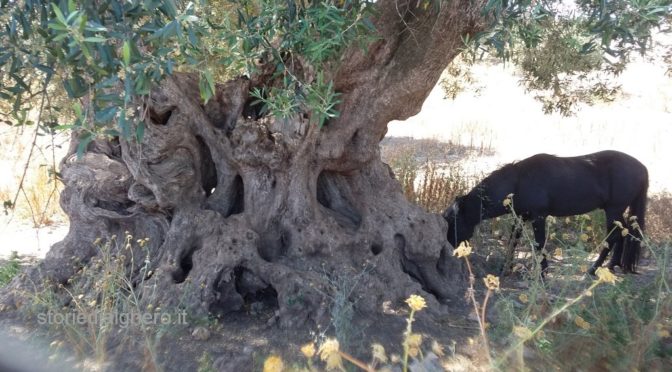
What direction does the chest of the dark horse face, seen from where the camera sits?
to the viewer's left

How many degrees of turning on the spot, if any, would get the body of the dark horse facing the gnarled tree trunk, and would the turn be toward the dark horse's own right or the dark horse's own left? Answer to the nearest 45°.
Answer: approximately 45° to the dark horse's own left
